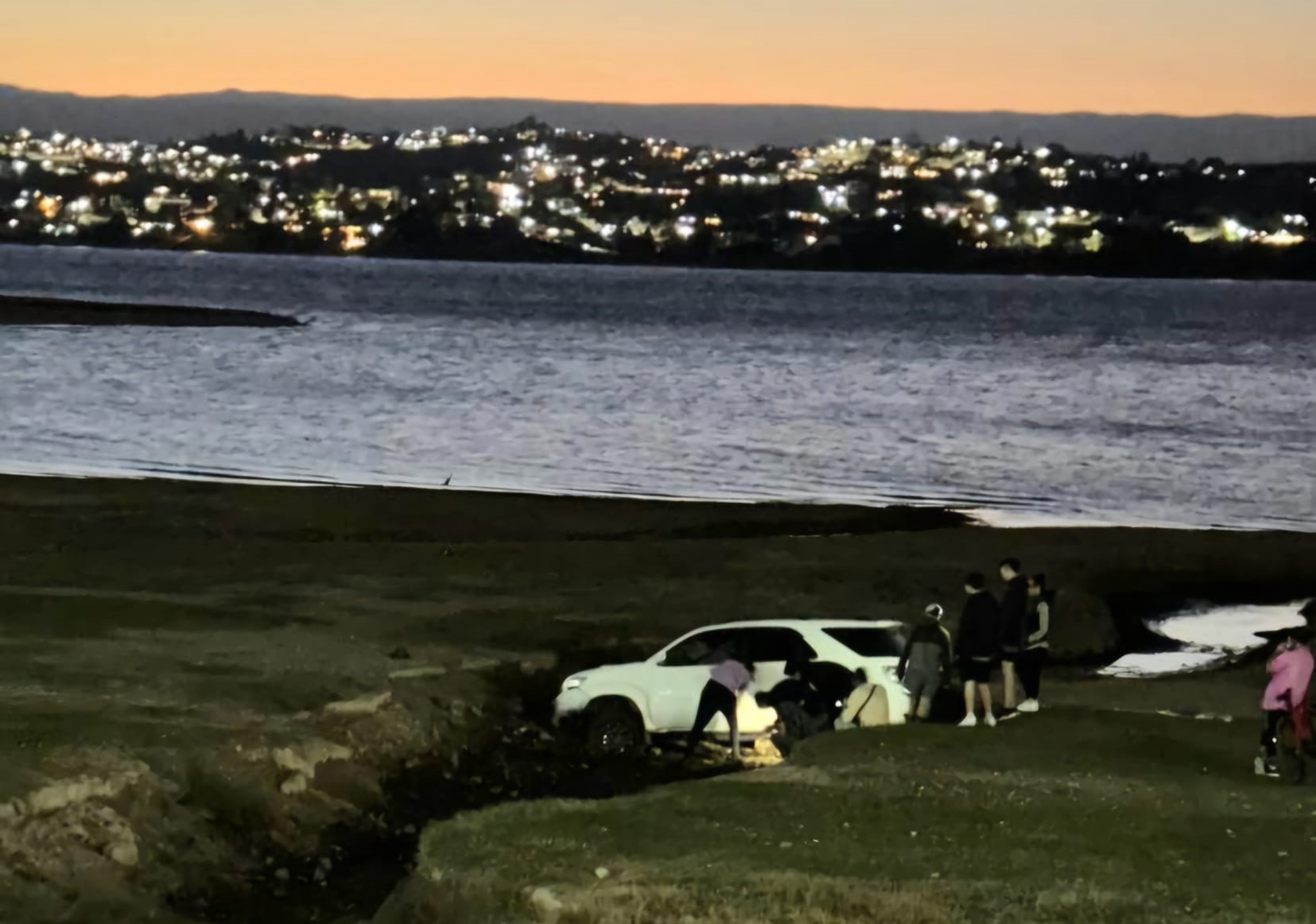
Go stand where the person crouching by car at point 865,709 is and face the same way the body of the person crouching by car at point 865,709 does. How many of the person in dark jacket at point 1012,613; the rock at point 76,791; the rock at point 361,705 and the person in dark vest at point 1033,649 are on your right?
2

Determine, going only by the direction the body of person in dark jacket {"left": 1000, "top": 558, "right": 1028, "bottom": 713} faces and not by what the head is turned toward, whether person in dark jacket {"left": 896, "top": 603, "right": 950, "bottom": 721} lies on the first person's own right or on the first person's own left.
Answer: on the first person's own left

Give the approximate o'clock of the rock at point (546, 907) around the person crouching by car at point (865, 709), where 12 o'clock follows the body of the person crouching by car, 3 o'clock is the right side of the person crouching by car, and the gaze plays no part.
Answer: The rock is roughly at 8 o'clock from the person crouching by car.

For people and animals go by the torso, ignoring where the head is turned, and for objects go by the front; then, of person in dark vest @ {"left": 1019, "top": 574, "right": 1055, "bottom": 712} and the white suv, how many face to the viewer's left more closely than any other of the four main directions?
2

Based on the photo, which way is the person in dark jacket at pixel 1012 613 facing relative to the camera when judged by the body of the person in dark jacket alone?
to the viewer's left

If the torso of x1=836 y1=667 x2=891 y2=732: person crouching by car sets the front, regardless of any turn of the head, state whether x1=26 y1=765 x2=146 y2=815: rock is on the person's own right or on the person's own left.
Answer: on the person's own left

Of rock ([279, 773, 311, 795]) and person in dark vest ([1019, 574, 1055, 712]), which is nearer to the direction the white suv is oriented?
the rock

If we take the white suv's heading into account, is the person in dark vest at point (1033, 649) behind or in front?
behind

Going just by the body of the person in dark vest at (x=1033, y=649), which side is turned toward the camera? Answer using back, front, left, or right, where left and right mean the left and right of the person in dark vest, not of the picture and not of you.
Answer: left

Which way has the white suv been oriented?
to the viewer's left

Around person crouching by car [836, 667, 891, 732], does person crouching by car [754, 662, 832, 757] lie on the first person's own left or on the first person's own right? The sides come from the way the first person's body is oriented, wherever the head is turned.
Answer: on the first person's own left

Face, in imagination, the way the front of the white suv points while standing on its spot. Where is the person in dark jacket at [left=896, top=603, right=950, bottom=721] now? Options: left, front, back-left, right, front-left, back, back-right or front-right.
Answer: back

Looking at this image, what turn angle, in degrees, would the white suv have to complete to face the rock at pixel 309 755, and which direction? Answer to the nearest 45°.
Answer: approximately 45° to its left

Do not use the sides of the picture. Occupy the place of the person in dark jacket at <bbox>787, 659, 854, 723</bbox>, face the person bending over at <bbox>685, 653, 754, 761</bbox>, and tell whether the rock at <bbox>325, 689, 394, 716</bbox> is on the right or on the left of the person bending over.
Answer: right
